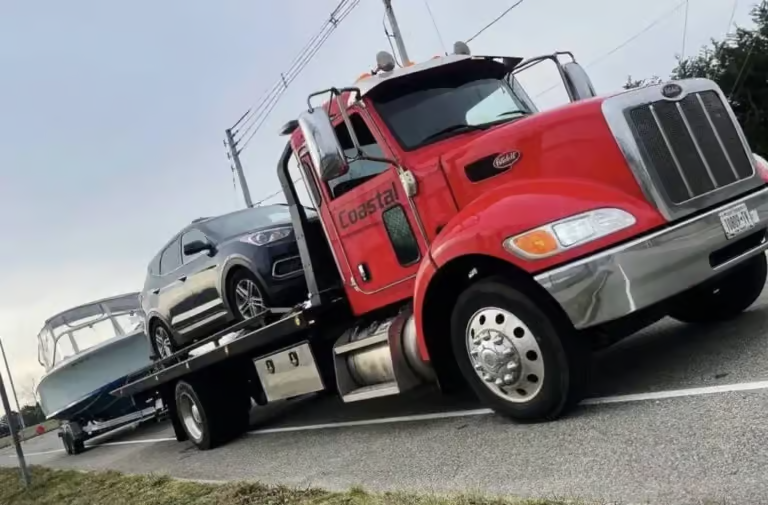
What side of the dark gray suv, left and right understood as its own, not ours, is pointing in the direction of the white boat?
back

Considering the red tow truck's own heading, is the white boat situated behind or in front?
behind

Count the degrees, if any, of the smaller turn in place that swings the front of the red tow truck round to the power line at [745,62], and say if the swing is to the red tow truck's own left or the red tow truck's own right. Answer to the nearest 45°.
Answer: approximately 90° to the red tow truck's own left

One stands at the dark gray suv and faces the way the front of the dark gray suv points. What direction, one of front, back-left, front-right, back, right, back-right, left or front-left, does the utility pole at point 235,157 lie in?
back-left

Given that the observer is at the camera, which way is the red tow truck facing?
facing the viewer and to the right of the viewer

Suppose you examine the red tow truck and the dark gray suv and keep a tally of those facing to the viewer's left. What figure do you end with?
0

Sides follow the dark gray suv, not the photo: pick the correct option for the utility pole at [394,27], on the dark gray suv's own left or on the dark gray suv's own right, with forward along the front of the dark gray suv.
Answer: on the dark gray suv's own left

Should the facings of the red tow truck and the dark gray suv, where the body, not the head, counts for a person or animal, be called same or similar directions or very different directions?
same or similar directions
